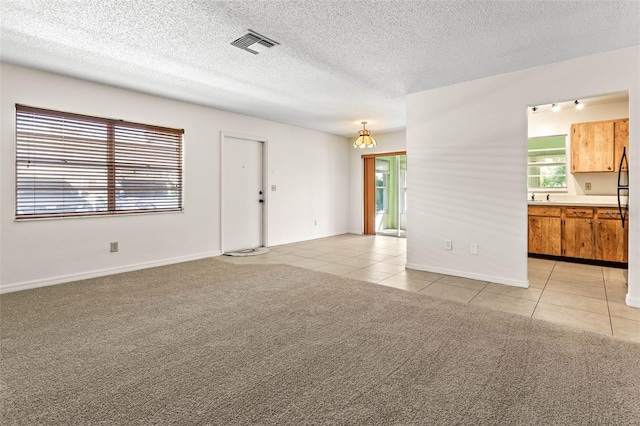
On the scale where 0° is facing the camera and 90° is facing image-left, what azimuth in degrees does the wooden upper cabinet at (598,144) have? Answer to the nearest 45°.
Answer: approximately 0°

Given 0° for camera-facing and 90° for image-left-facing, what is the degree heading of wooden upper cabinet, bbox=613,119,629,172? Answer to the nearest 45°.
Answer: approximately 0°

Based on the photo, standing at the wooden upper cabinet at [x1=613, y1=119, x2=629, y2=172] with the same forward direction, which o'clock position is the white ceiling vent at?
The white ceiling vent is roughly at 1 o'clock from the wooden upper cabinet.

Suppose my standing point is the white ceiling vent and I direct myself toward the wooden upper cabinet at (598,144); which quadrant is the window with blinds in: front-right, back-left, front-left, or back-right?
back-left

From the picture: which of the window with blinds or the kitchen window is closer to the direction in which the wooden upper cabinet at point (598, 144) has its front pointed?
the window with blinds
